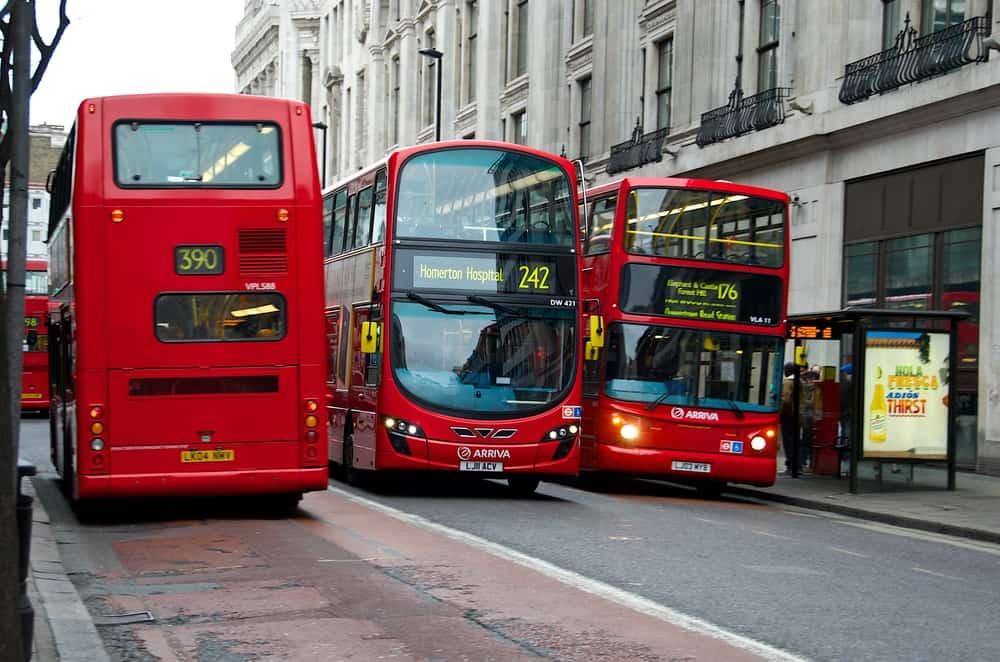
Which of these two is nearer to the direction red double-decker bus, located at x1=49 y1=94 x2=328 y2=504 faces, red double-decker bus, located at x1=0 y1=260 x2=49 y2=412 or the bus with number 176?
the red double-decker bus

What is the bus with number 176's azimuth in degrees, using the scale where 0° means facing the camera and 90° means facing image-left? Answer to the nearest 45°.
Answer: approximately 0°

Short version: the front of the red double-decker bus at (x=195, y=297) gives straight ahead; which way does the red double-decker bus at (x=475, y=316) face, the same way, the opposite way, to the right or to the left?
the opposite way

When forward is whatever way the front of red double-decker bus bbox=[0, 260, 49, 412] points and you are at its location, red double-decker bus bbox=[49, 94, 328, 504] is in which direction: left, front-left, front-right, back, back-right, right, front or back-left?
back

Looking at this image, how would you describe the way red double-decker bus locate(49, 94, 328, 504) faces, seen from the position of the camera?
facing away from the viewer

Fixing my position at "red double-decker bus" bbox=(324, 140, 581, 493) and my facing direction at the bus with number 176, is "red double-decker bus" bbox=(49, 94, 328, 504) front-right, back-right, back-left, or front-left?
back-right

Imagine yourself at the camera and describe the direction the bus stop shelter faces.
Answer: facing to the left of the viewer

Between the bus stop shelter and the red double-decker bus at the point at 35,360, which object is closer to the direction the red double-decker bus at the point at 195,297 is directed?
the red double-decker bus
